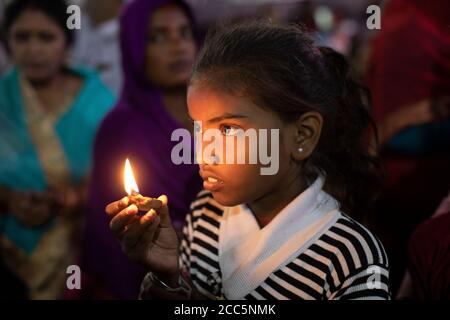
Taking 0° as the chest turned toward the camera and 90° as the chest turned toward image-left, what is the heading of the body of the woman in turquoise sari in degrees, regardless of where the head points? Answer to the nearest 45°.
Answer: approximately 0°

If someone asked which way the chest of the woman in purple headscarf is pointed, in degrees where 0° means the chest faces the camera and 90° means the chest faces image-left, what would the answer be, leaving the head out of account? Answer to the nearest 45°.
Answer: approximately 315°

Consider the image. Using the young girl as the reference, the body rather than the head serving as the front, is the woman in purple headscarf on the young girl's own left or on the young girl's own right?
on the young girl's own right

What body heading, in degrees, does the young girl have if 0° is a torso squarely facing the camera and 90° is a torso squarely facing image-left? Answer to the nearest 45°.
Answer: approximately 45°
